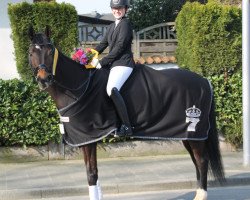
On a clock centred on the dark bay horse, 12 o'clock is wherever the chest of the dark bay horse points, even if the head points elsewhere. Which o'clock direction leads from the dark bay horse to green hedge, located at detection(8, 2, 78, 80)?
The green hedge is roughly at 2 o'clock from the dark bay horse.

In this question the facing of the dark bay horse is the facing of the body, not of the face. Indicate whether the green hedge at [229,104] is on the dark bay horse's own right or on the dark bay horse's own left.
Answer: on the dark bay horse's own right

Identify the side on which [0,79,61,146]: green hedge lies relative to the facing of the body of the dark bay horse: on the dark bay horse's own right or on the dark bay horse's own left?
on the dark bay horse's own right

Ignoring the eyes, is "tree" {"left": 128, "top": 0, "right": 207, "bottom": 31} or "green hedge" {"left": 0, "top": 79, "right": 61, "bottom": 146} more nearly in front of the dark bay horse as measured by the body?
the green hedge

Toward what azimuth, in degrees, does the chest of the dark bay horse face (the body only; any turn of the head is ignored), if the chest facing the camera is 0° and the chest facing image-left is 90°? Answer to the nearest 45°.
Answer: approximately 90°

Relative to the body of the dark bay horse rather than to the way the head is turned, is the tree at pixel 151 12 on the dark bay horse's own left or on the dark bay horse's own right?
on the dark bay horse's own right
